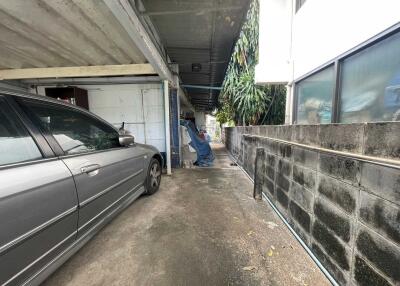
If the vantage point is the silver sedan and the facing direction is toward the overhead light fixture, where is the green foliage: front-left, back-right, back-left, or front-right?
front-right

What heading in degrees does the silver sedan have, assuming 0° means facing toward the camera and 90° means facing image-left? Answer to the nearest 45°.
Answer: approximately 225°

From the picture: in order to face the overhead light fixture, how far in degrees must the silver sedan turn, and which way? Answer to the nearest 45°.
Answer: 0° — it already faces it

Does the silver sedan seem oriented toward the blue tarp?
yes

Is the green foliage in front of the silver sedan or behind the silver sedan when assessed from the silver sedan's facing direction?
in front
